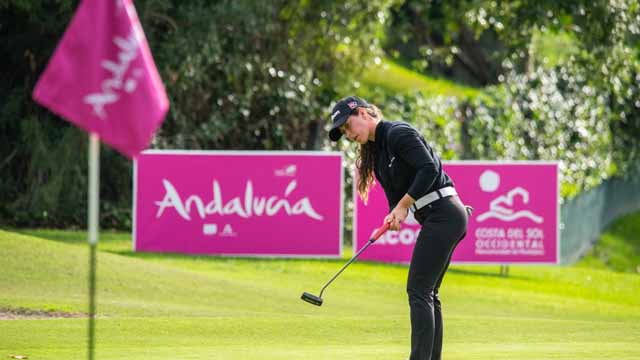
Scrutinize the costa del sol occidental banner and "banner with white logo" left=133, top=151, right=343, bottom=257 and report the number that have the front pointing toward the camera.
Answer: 2

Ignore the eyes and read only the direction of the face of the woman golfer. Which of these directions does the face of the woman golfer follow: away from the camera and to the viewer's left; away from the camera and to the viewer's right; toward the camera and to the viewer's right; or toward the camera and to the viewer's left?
toward the camera and to the viewer's left

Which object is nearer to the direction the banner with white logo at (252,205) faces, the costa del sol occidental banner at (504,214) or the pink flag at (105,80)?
the pink flag

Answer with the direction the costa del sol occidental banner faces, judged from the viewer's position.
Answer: facing the viewer

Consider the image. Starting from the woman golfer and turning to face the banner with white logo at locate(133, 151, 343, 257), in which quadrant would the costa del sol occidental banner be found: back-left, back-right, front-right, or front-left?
front-right

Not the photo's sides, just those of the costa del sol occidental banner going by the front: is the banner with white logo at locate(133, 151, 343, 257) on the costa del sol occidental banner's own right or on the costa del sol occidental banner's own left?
on the costa del sol occidental banner's own right

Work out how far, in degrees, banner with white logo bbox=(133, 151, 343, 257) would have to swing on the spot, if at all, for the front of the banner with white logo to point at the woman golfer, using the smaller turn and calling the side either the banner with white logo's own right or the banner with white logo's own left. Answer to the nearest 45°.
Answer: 0° — it already faces them

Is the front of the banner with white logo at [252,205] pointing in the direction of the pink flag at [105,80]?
yes

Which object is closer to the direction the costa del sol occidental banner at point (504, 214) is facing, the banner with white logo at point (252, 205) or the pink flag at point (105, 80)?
the pink flag

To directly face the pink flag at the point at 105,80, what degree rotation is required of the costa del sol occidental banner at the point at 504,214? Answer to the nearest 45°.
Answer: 0° — it already faces it

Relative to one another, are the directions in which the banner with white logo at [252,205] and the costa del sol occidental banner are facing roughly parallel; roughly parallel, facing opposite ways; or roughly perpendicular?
roughly parallel

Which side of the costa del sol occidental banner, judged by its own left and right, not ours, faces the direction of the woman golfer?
front

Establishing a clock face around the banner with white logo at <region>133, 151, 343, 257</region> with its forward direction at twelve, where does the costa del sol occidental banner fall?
The costa del sol occidental banner is roughly at 9 o'clock from the banner with white logo.

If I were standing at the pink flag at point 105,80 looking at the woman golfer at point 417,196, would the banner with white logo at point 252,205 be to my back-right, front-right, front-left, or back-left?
front-left

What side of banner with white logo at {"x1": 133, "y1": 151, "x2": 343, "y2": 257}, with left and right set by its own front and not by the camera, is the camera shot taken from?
front
